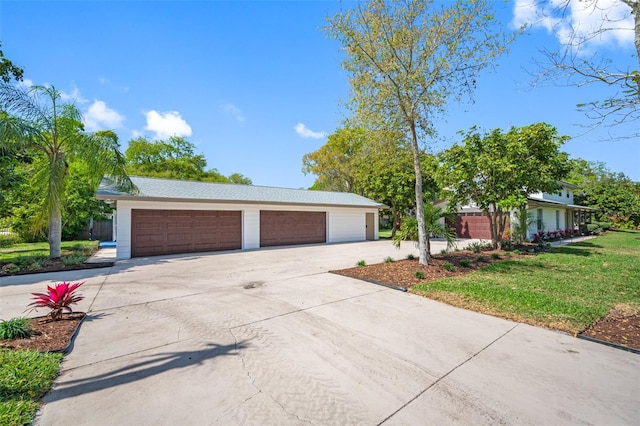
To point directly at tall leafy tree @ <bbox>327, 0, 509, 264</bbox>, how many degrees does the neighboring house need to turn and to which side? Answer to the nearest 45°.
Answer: approximately 45° to its right

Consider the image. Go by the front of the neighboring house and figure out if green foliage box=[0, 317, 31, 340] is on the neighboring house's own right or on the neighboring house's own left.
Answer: on the neighboring house's own right

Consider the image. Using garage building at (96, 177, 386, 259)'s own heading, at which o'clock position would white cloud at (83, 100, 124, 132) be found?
The white cloud is roughly at 5 o'clock from the garage building.

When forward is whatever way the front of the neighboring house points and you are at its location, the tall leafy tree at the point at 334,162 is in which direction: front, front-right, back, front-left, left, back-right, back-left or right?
back-right

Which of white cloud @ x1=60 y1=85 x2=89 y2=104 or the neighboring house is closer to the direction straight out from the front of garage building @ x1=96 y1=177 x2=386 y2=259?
the neighboring house

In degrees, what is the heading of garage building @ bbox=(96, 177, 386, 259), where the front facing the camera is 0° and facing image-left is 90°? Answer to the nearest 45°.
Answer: approximately 315°

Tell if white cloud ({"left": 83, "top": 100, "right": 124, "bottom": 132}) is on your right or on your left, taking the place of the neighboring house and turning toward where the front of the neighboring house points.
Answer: on your right

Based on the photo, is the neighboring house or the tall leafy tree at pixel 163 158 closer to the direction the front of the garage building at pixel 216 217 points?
the neighboring house
